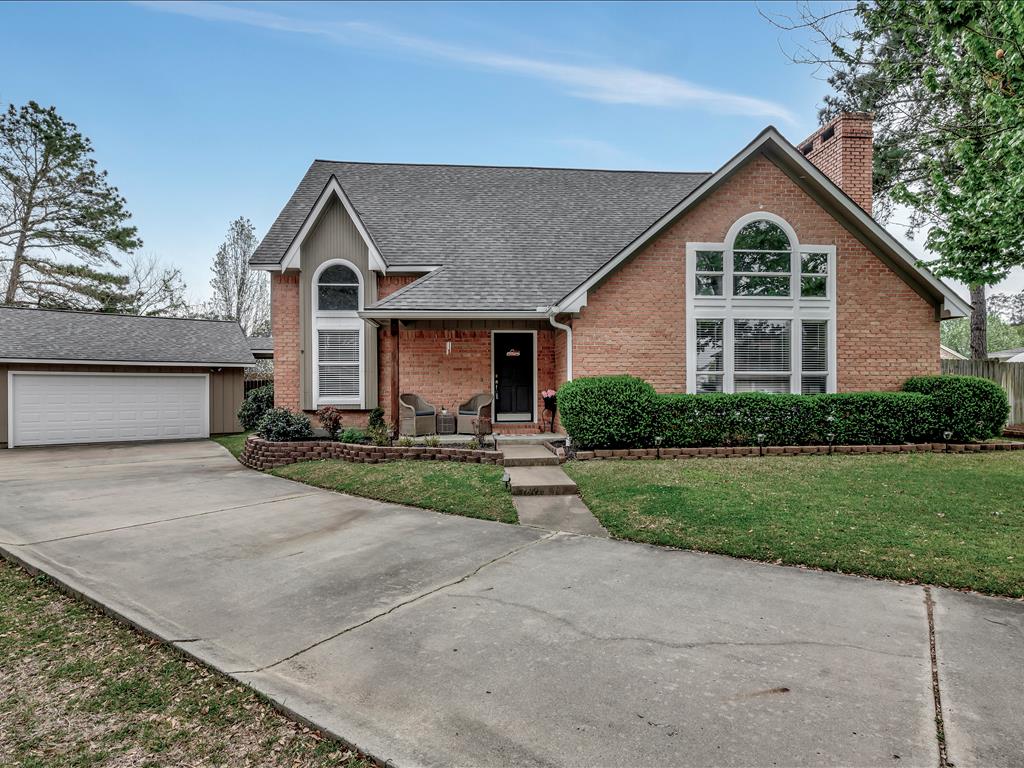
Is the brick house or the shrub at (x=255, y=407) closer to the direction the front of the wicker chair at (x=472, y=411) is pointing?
the shrub

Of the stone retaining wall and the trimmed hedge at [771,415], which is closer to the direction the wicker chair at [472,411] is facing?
the stone retaining wall

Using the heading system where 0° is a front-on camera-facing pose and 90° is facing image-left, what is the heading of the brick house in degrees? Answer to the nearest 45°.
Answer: approximately 0°

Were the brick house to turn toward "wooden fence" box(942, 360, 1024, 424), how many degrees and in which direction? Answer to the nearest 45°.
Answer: approximately 135° to its left

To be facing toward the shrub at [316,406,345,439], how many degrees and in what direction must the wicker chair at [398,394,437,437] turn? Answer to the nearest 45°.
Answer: approximately 135° to its right

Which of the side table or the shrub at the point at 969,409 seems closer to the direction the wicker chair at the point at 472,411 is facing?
the side table

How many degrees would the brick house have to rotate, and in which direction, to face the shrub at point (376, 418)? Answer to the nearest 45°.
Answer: approximately 90° to its right

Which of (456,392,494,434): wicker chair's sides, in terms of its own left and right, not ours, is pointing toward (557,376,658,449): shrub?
left

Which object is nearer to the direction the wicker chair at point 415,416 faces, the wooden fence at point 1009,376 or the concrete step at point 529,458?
the concrete step
